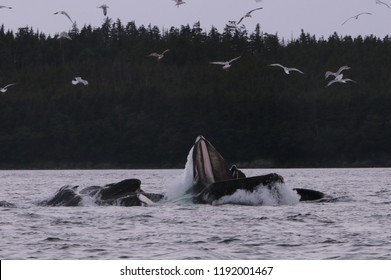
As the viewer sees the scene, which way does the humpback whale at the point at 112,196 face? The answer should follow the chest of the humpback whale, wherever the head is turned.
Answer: to the viewer's right

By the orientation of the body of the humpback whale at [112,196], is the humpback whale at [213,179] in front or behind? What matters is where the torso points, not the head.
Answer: in front
